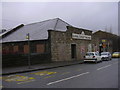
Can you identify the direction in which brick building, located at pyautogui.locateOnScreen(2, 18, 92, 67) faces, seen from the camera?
facing the viewer and to the right of the viewer
